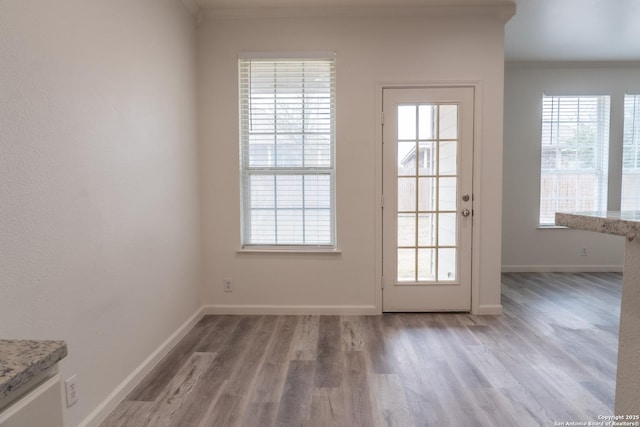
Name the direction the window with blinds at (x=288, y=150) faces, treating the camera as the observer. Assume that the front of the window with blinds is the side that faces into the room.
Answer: facing the viewer

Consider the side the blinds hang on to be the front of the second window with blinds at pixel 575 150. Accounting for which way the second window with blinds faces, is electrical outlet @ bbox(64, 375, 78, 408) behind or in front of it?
in front

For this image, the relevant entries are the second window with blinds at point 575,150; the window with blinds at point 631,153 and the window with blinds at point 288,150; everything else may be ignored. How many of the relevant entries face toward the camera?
3

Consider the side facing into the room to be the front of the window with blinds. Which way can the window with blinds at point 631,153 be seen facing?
toward the camera

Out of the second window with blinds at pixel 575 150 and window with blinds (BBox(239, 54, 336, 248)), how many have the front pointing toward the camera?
2

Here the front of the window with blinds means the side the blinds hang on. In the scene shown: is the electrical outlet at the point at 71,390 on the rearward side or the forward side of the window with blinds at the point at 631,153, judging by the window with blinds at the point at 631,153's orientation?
on the forward side

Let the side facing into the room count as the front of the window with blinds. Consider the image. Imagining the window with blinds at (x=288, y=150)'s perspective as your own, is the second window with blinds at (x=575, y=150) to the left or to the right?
on its left

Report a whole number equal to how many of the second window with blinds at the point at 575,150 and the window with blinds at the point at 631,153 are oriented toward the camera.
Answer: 2

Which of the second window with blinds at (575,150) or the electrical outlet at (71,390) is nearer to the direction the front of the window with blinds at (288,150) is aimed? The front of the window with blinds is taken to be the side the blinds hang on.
the electrical outlet
